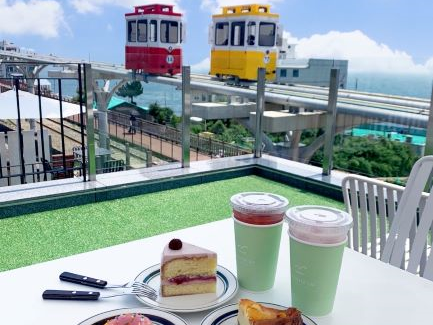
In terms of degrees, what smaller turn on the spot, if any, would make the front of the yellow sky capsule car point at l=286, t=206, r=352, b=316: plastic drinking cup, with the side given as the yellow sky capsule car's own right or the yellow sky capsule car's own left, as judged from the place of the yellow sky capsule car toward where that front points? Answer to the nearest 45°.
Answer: approximately 45° to the yellow sky capsule car's own right

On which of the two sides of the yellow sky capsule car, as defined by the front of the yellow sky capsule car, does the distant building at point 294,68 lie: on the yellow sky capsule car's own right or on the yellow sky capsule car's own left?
on the yellow sky capsule car's own left

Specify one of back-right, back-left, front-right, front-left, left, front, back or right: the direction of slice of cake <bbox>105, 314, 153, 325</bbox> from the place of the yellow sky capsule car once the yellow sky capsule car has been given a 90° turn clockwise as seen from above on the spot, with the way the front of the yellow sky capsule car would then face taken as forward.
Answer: front-left

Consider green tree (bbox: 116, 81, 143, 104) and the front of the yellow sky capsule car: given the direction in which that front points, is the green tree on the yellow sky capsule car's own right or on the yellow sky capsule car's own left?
on the yellow sky capsule car's own right

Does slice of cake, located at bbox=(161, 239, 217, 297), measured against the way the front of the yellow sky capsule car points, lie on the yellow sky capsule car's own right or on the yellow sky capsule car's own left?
on the yellow sky capsule car's own right

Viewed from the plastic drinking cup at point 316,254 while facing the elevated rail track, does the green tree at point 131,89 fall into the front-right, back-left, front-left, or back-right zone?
front-left

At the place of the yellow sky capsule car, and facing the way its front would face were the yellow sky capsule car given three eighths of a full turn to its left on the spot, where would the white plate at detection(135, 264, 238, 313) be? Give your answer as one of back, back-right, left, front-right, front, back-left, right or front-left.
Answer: back

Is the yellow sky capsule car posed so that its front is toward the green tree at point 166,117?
no

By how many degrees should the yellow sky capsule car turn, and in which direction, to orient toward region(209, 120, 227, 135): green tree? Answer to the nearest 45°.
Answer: approximately 45° to its right

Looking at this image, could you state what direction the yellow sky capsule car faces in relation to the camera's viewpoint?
facing the viewer and to the right of the viewer

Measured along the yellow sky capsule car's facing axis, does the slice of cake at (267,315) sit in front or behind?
in front

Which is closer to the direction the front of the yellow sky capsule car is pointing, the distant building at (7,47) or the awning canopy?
the awning canopy

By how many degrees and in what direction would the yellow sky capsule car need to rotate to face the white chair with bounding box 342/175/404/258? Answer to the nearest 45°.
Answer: approximately 45° to its right

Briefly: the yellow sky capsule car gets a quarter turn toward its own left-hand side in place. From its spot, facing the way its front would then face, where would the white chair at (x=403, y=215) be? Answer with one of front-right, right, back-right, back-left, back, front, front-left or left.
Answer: back-right
